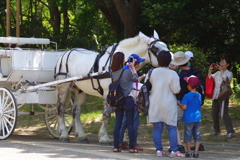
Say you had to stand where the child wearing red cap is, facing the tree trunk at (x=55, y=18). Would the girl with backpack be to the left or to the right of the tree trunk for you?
left

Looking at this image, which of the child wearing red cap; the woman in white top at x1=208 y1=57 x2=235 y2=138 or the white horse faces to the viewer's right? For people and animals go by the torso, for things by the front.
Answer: the white horse

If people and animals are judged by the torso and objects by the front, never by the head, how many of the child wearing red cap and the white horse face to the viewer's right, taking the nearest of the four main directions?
1

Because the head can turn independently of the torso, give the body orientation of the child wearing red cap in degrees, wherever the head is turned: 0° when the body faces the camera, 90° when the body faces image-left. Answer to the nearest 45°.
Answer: approximately 135°

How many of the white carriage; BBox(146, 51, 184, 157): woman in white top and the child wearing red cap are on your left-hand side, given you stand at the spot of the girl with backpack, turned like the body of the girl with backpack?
1

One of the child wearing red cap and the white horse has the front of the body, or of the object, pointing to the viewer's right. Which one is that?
the white horse

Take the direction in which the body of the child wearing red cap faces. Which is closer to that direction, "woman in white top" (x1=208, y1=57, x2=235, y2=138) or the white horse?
the white horse

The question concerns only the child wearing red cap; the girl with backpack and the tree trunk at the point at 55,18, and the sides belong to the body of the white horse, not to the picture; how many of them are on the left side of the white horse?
1

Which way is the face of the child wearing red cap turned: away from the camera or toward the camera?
away from the camera

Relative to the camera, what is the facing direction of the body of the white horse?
to the viewer's right

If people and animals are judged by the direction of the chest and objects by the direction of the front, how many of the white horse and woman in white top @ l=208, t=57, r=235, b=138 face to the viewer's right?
1

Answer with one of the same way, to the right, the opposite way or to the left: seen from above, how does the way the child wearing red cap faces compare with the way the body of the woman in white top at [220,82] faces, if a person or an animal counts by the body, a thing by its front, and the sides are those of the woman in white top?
to the right

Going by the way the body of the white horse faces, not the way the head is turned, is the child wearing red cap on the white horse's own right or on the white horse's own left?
on the white horse's own right

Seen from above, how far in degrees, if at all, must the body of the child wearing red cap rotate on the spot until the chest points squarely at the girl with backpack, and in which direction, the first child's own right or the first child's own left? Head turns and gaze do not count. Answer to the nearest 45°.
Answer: approximately 45° to the first child's own left
